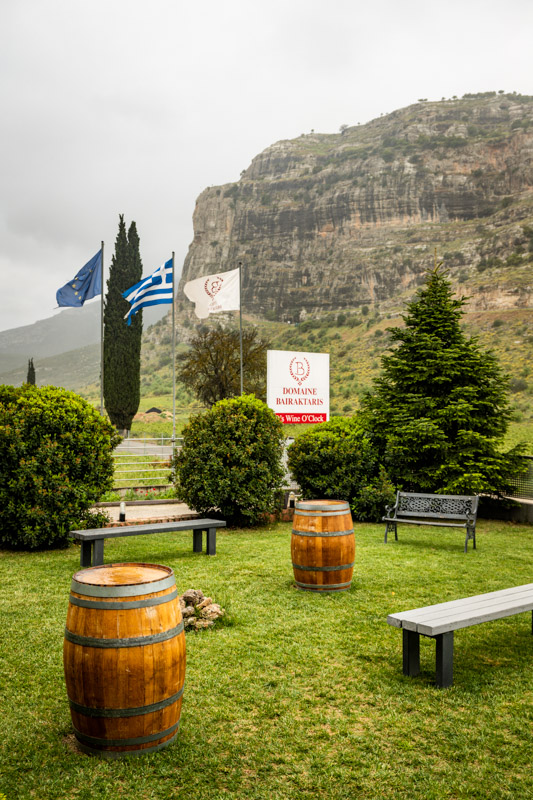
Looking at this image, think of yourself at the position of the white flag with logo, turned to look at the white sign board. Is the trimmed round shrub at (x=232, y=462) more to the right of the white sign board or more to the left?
right

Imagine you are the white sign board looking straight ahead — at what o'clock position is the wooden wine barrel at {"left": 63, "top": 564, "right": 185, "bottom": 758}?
The wooden wine barrel is roughly at 12 o'clock from the white sign board.

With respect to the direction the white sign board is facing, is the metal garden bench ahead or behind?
ahead

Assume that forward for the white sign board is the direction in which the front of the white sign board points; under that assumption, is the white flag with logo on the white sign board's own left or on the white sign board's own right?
on the white sign board's own right

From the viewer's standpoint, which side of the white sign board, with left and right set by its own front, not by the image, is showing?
front

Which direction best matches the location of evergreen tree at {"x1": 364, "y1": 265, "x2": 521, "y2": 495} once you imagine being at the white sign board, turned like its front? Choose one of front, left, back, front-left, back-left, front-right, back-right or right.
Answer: front-left

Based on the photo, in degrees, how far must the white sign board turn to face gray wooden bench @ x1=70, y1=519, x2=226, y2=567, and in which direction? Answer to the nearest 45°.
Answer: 0° — it already faces it

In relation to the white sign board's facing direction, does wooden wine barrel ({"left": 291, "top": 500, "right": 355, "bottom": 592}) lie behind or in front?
in front

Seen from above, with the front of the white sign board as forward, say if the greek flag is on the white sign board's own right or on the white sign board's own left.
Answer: on the white sign board's own right

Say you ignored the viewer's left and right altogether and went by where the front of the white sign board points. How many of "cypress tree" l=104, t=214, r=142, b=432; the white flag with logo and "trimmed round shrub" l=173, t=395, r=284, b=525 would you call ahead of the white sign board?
1

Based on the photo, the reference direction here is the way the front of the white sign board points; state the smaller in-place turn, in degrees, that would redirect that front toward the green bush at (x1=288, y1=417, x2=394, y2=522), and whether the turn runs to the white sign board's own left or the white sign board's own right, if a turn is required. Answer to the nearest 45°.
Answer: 0° — it already faces it

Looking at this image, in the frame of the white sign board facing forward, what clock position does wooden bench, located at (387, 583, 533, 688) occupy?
The wooden bench is roughly at 12 o'clock from the white sign board.
